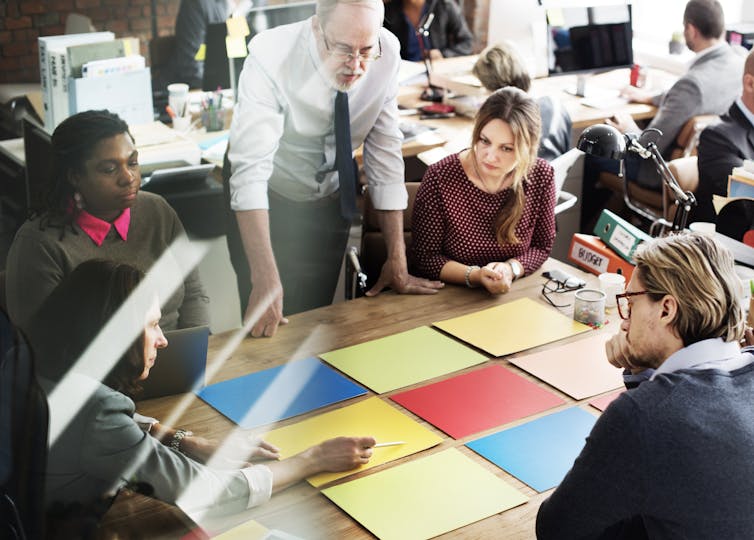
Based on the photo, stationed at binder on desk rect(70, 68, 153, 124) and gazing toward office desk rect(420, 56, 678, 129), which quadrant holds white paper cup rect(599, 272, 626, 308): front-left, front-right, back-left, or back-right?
front-right

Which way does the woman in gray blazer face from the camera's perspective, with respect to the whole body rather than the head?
to the viewer's right

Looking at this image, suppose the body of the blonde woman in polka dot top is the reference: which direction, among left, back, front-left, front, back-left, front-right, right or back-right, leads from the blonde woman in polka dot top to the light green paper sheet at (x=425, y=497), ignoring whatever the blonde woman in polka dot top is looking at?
front

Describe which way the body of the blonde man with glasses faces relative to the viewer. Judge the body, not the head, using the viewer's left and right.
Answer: facing away from the viewer and to the left of the viewer

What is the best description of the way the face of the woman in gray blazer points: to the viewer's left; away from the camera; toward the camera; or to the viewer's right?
to the viewer's right

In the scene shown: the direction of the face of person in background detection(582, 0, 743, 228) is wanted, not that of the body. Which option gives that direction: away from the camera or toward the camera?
away from the camera

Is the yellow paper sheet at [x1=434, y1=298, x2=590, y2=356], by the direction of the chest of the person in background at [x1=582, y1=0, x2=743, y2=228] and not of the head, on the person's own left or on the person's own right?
on the person's own left

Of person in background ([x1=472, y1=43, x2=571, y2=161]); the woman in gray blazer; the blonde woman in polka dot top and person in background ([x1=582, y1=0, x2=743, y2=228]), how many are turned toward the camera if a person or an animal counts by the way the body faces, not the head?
1

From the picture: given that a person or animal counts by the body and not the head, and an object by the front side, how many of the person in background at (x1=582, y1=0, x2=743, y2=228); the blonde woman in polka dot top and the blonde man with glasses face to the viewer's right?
0

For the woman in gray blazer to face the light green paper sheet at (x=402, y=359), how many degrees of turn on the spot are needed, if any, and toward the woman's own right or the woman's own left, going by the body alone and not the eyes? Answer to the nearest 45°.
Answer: approximately 45° to the woman's own left

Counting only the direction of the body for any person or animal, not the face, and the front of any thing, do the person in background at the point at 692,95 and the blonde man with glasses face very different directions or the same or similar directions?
same or similar directions

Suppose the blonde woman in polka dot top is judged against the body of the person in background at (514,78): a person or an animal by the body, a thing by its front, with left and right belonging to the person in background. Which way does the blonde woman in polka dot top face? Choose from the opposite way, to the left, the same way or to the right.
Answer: the opposite way

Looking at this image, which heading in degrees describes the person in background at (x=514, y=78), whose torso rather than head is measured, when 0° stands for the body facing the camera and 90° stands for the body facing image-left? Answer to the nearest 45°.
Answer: approximately 180°
